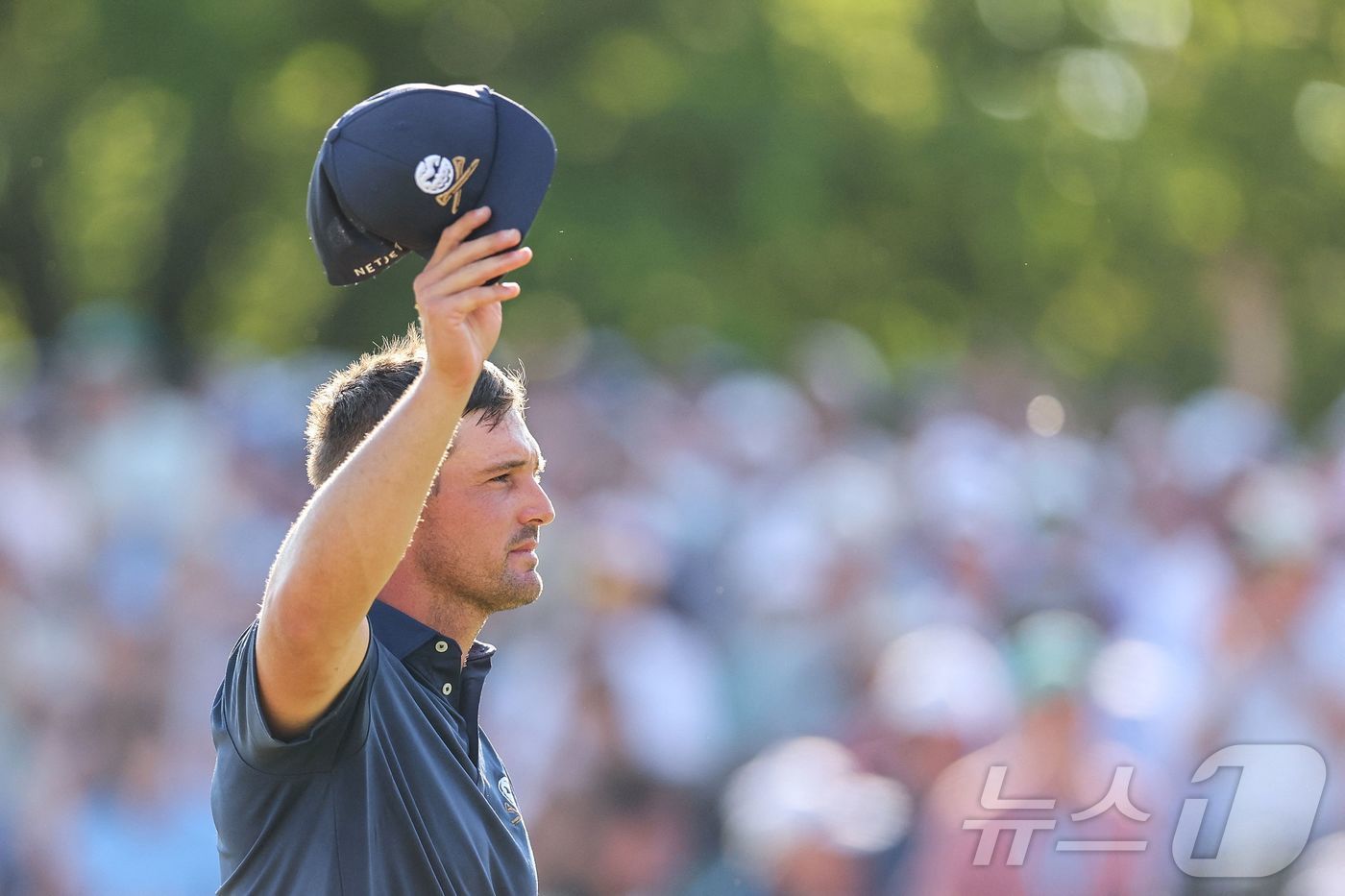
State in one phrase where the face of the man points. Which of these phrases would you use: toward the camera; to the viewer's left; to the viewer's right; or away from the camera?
to the viewer's right

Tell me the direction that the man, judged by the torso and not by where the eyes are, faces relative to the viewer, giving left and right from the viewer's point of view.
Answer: facing the viewer and to the right of the viewer
